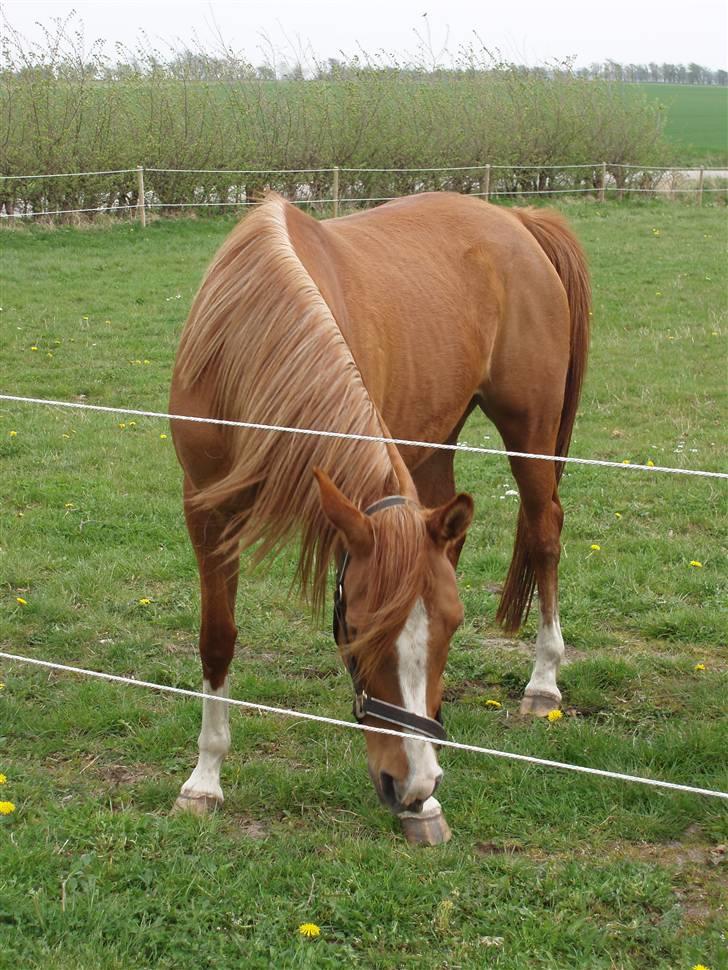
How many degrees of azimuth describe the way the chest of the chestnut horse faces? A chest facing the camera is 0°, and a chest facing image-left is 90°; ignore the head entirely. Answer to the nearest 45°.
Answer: approximately 45°
